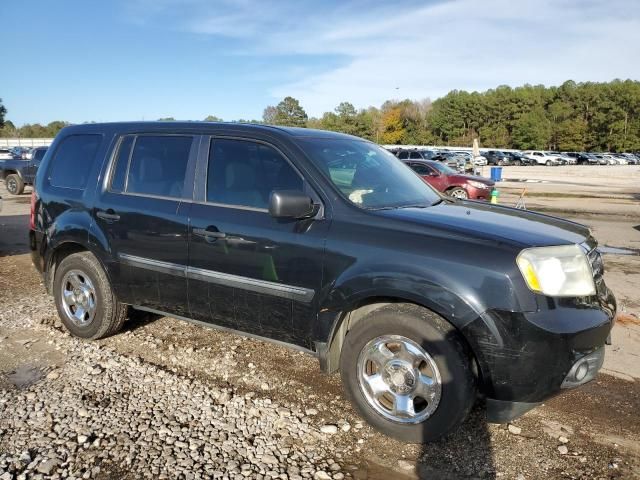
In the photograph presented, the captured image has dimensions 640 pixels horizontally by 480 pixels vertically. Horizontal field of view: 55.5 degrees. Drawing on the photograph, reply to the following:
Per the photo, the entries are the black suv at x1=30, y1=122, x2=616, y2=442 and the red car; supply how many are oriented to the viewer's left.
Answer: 0

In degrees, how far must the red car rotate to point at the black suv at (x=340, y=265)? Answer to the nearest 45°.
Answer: approximately 45° to its right

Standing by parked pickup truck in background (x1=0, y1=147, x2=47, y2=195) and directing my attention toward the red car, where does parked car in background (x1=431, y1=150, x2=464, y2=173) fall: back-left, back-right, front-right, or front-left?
front-left

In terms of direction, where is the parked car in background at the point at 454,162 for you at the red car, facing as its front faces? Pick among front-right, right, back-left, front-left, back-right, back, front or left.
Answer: back-left

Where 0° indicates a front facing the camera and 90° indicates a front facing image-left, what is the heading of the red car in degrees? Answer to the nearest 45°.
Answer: approximately 315°

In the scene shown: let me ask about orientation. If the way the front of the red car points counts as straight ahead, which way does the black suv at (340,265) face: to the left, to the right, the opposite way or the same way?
the same way
